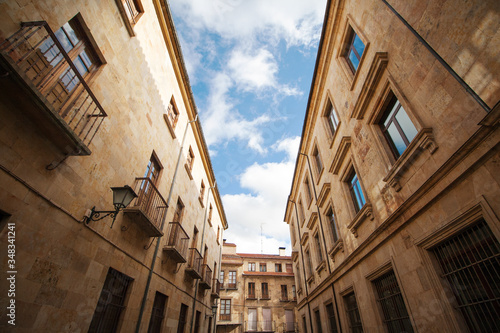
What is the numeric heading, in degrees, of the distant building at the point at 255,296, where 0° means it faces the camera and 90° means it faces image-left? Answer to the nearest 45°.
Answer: approximately 0°

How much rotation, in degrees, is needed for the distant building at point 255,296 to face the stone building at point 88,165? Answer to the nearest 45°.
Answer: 0° — it already faces it

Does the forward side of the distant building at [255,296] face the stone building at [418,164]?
yes
